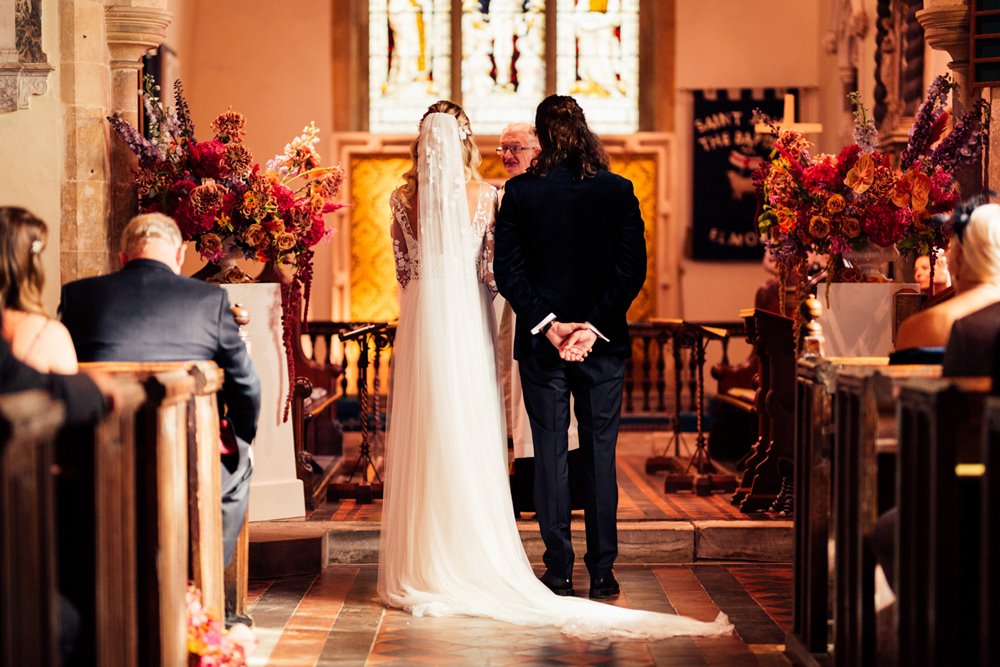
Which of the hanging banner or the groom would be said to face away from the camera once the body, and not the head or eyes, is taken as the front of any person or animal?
the groom

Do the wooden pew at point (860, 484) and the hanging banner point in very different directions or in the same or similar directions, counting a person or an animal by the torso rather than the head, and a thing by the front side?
very different directions

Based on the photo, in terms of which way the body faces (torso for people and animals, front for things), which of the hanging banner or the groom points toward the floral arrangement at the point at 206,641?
the hanging banner

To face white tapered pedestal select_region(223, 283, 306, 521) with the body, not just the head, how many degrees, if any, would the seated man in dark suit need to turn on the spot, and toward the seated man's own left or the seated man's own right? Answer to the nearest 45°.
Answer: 0° — they already face it

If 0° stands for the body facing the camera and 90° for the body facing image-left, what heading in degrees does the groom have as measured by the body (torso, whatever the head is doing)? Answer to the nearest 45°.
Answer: approximately 180°

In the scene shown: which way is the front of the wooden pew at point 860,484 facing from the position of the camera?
facing away from the viewer

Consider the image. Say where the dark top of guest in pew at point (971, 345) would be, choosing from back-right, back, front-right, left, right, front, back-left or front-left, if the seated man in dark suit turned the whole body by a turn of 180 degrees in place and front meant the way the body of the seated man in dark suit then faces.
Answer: front-left

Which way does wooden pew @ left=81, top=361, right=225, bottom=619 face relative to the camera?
away from the camera

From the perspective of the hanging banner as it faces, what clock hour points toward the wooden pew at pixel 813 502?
The wooden pew is roughly at 12 o'clock from the hanging banner.

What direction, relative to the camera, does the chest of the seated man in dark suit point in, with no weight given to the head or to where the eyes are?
away from the camera

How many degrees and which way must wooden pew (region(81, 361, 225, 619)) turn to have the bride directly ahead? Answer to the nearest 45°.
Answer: approximately 45° to its right

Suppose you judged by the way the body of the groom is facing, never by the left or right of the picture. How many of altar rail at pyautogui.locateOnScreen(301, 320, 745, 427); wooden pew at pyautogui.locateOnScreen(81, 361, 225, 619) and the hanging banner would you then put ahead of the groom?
2

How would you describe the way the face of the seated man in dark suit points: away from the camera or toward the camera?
away from the camera
